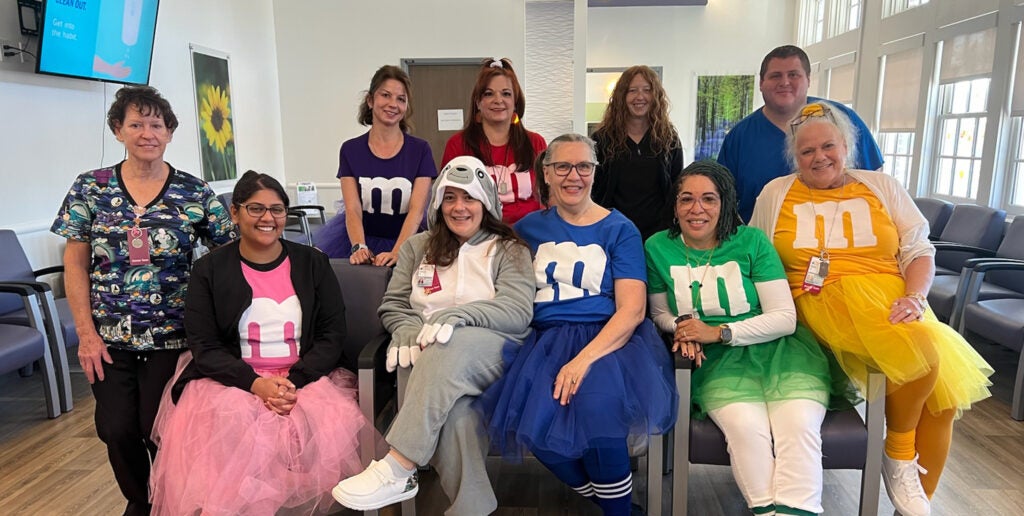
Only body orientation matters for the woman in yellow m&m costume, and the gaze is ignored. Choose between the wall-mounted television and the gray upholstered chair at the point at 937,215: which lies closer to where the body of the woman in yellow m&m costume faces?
the wall-mounted television

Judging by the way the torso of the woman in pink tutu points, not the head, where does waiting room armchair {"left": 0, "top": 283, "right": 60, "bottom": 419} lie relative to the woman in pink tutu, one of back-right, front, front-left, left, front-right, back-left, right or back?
back-right

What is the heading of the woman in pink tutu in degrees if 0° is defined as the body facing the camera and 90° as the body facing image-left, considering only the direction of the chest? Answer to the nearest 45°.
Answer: approximately 0°

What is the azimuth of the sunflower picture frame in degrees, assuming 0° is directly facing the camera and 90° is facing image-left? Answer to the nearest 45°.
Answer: approximately 315°

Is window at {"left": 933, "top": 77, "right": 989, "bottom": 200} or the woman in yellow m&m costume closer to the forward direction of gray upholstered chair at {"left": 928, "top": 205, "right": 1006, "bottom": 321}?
the woman in yellow m&m costume

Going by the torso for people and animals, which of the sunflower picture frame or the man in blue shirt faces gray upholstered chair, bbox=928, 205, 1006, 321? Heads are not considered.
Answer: the sunflower picture frame

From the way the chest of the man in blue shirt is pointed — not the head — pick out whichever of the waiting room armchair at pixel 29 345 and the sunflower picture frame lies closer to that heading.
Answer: the waiting room armchair
